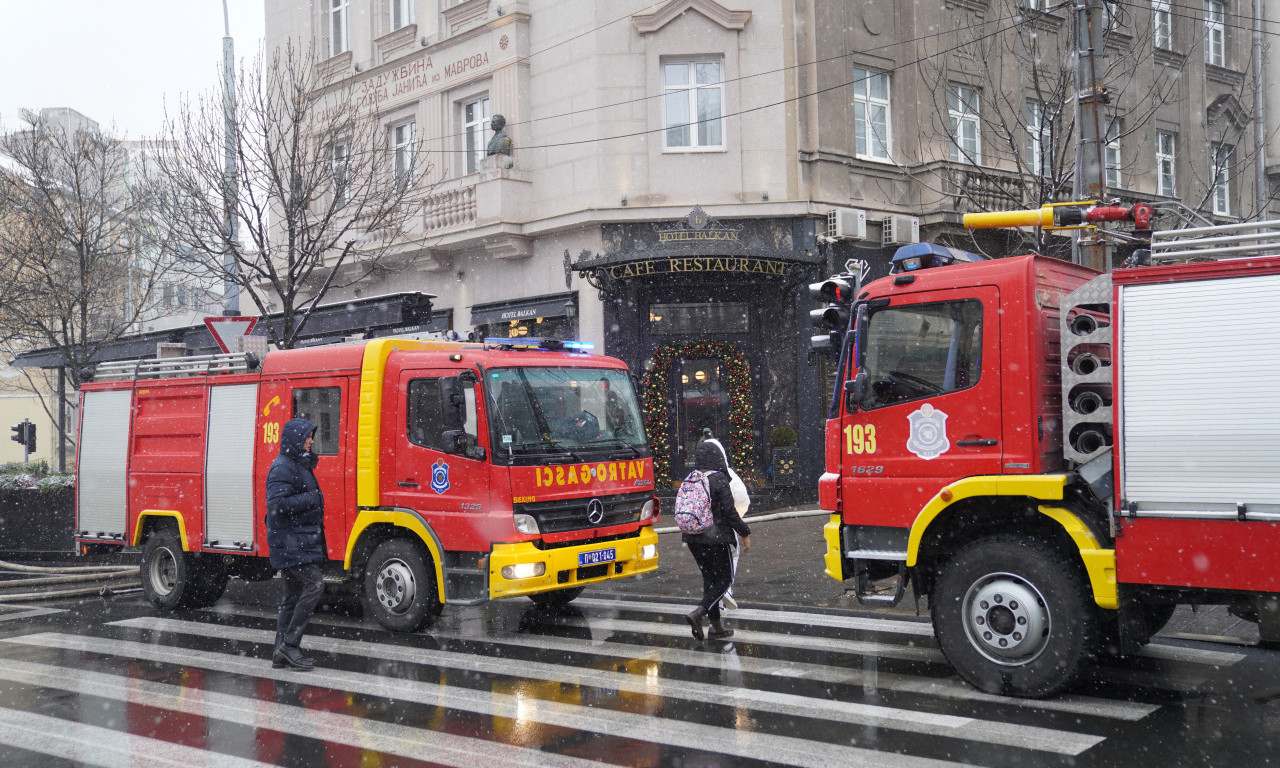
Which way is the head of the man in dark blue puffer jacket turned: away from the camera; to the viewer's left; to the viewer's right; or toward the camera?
to the viewer's right

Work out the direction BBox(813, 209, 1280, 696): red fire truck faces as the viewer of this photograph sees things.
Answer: facing to the left of the viewer

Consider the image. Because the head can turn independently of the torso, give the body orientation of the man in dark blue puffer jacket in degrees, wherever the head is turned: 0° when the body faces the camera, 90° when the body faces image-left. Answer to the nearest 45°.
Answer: approximately 270°

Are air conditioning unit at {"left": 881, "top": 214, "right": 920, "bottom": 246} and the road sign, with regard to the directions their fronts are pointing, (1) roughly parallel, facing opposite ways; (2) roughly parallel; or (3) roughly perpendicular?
roughly parallel

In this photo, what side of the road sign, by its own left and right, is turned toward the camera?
front

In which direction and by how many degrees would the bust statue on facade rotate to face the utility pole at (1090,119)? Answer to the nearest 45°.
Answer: approximately 90° to its left

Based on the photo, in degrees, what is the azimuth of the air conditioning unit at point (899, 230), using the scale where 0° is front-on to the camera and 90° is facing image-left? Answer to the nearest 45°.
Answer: approximately 315°

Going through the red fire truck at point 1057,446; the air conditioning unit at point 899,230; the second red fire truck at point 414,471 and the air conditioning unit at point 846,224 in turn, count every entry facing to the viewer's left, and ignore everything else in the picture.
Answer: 1

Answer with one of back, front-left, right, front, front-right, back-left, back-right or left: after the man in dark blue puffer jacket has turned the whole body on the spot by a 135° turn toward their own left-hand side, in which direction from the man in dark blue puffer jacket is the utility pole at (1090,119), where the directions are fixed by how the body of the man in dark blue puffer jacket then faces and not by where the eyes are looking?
back-right

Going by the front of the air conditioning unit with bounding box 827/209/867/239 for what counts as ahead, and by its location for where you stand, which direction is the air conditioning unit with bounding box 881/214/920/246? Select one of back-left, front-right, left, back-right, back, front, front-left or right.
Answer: left

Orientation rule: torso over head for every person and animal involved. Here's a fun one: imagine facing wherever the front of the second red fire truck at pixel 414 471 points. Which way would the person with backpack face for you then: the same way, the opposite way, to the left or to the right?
to the left

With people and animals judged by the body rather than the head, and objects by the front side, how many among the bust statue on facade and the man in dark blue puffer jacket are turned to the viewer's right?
1

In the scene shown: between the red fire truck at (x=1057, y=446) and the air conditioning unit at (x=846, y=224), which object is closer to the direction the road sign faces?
the red fire truck

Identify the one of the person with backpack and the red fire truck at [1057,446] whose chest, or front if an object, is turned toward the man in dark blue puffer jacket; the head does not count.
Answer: the red fire truck
